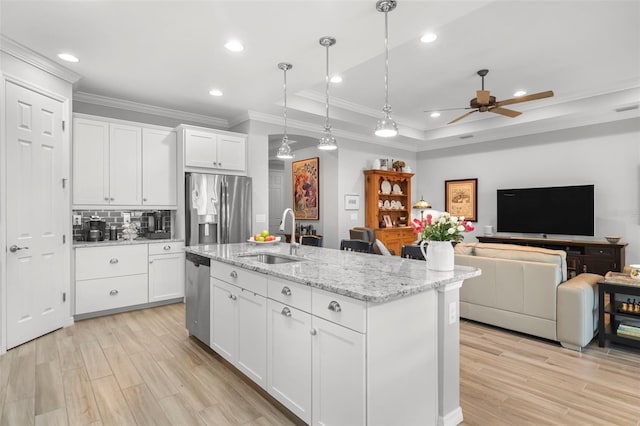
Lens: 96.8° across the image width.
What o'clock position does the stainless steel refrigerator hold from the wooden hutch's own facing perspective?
The stainless steel refrigerator is roughly at 3 o'clock from the wooden hutch.

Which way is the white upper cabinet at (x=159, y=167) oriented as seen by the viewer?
toward the camera

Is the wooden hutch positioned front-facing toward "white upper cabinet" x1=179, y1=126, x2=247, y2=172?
no

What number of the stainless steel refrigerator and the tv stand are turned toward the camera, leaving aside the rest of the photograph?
2

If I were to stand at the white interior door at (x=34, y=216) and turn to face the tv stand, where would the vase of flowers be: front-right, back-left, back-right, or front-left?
front-right

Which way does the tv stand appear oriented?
toward the camera

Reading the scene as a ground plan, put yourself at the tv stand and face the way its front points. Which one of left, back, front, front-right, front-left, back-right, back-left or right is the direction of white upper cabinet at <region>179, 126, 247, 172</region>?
front-right

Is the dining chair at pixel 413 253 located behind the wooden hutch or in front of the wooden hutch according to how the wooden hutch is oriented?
in front

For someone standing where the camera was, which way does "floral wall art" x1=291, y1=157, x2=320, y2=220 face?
facing the viewer and to the left of the viewer

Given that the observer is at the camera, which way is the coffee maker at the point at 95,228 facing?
facing the viewer

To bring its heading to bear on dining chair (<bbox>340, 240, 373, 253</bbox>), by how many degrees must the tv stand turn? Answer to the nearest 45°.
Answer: approximately 45° to its right

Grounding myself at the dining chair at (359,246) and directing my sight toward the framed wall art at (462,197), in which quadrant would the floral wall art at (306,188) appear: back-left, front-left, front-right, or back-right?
front-left

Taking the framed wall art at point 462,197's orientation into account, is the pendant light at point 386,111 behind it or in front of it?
in front

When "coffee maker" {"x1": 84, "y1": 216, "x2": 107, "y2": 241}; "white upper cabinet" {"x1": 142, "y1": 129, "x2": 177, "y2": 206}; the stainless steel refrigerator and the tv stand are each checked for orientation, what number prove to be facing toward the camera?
4

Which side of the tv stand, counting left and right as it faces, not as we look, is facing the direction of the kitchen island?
front
